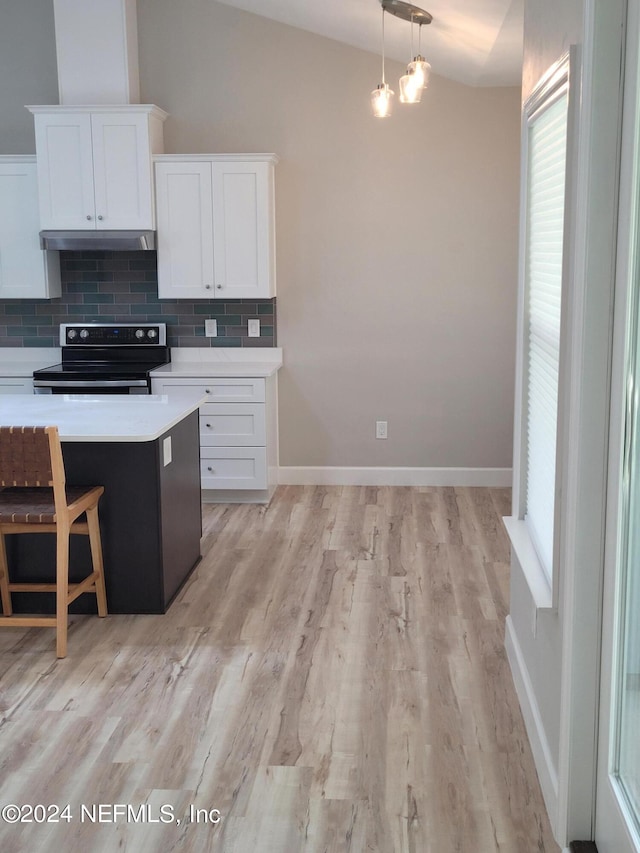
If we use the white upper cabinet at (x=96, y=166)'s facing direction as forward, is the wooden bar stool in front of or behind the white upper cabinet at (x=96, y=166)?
in front

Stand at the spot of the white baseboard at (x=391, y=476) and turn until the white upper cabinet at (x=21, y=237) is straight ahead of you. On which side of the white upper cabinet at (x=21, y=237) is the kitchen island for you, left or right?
left

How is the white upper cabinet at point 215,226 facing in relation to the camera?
toward the camera

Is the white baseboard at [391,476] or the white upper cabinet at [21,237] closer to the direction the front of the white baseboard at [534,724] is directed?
the white upper cabinet

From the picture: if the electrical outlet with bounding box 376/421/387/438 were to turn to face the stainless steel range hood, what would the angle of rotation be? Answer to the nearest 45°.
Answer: approximately 90° to its right

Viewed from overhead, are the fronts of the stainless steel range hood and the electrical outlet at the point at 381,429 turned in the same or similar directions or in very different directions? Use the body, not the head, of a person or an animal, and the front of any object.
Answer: same or similar directions

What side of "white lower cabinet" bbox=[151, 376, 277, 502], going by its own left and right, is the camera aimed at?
front

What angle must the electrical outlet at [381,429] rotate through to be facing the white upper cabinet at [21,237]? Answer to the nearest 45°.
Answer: approximately 90° to its right

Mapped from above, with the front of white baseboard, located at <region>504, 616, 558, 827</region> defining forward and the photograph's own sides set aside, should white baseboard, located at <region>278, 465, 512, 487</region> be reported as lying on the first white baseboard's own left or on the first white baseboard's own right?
on the first white baseboard's own right

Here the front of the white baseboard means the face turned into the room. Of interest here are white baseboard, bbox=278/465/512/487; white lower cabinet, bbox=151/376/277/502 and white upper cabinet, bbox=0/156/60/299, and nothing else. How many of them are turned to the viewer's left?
0

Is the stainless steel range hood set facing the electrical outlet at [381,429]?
no

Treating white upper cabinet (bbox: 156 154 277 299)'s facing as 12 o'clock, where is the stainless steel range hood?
The stainless steel range hood is roughly at 3 o'clock from the white upper cabinet.

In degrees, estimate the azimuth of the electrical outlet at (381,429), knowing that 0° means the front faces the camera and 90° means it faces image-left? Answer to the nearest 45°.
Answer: approximately 0°

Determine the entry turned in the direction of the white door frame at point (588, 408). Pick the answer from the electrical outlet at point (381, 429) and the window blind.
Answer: the electrical outlet

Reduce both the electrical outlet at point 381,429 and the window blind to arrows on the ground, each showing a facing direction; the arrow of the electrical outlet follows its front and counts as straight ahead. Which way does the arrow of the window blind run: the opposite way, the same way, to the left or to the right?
to the right

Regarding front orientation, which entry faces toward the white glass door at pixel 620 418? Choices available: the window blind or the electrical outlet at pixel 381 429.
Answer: the electrical outlet

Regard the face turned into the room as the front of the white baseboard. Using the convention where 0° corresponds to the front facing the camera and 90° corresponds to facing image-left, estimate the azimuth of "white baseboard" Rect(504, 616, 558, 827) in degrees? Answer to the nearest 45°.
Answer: approximately 90°

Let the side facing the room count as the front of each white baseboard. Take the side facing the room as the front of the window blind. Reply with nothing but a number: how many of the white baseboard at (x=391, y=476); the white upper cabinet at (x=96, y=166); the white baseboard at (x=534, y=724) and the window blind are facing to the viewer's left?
2
